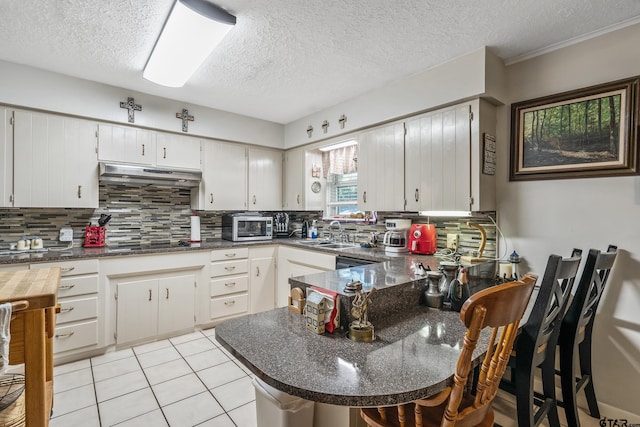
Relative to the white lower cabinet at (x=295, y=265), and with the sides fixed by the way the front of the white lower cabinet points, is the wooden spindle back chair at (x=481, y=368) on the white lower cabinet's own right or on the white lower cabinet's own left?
on the white lower cabinet's own left

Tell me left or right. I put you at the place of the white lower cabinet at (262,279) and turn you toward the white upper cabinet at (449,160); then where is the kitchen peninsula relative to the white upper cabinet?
right

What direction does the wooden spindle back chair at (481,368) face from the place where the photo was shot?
facing away from the viewer and to the left of the viewer

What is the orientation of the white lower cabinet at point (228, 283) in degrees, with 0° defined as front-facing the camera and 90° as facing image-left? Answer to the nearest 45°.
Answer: approximately 315°

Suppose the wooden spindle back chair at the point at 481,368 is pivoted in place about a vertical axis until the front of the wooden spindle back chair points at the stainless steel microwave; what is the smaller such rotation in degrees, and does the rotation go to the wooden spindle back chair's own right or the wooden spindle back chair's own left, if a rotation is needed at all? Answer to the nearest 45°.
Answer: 0° — it already faces it

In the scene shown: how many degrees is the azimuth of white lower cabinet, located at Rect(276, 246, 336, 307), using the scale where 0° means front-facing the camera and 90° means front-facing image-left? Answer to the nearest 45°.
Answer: approximately 45°

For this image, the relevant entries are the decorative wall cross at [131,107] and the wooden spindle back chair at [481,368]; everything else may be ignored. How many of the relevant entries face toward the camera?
1

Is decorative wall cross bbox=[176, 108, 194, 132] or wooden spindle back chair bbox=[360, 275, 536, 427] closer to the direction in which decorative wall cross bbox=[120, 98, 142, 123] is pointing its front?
the wooden spindle back chair
